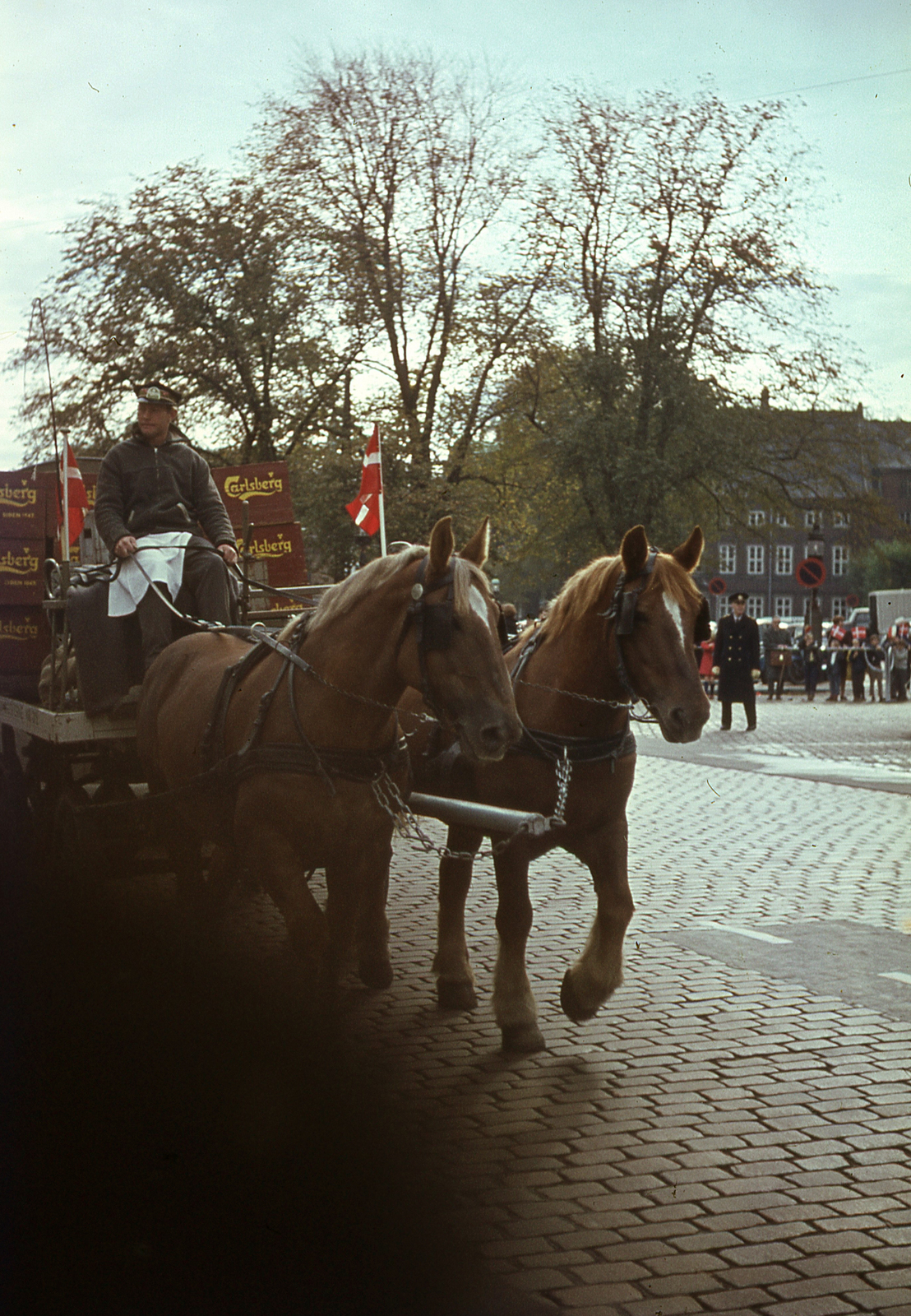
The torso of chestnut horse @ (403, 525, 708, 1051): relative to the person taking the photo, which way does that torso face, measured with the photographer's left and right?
facing the viewer and to the right of the viewer

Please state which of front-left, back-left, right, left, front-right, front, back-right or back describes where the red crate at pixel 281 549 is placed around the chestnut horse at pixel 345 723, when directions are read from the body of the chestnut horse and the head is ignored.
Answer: back-left

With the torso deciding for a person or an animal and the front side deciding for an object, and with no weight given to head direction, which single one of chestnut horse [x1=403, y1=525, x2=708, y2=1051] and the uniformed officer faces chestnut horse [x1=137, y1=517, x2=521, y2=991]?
the uniformed officer

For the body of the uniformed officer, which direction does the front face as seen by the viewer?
toward the camera

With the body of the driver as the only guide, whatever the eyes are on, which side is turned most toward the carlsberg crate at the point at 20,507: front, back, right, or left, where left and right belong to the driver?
back

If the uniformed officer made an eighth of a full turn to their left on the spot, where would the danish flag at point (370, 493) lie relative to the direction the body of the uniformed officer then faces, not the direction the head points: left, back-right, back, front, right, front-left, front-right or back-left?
right

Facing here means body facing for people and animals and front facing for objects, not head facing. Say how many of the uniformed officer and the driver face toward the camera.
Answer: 2

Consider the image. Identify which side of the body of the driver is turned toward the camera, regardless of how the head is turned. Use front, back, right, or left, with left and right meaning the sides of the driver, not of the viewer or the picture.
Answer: front

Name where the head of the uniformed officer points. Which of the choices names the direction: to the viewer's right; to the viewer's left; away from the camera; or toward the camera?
toward the camera

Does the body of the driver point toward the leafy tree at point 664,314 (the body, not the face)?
no

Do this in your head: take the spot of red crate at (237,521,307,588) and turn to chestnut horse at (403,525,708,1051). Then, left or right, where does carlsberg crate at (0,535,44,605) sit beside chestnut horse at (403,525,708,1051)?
right

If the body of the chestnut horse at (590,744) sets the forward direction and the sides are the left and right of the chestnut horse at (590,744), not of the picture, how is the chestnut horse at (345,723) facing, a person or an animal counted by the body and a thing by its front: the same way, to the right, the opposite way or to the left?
the same way

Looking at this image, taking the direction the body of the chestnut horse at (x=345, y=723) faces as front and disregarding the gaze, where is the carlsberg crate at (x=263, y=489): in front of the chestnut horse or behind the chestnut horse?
behind

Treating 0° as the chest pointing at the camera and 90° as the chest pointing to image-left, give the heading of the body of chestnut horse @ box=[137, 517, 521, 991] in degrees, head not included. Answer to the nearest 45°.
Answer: approximately 315°

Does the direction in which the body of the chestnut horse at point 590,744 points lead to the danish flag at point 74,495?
no

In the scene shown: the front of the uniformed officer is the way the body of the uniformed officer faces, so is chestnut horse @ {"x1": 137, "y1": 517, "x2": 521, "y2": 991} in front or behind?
in front

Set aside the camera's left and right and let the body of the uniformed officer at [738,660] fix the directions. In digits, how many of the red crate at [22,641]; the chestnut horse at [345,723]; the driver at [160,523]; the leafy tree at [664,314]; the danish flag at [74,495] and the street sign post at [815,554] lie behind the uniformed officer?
2
